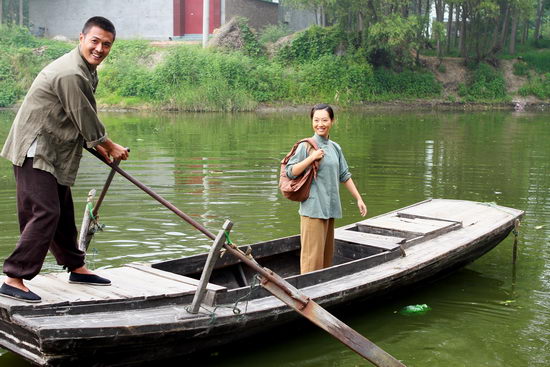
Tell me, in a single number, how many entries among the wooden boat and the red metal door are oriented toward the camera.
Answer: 1

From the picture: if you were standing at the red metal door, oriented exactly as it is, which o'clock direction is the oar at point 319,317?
The oar is roughly at 12 o'clock from the red metal door.

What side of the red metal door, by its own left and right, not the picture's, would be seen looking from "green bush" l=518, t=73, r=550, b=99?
left

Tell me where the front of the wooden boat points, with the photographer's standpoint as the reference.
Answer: facing away from the viewer and to the right of the viewer

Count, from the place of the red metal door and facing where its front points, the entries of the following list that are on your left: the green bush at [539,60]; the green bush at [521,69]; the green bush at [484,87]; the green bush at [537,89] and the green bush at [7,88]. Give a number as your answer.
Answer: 4

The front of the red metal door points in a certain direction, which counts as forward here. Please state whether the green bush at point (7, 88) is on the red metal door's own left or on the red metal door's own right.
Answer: on the red metal door's own right

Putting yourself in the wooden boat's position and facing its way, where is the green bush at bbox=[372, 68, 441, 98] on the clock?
The green bush is roughly at 11 o'clock from the wooden boat.

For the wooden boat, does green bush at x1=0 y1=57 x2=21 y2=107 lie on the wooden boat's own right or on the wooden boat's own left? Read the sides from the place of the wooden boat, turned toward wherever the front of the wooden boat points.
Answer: on the wooden boat's own left

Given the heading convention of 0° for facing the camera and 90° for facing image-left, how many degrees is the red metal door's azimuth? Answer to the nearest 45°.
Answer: approximately 0°

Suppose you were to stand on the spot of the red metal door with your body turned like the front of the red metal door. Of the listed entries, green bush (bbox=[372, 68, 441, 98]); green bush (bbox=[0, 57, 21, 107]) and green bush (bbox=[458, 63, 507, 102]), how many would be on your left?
2

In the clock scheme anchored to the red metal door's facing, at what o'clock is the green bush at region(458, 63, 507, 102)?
The green bush is roughly at 9 o'clock from the red metal door.

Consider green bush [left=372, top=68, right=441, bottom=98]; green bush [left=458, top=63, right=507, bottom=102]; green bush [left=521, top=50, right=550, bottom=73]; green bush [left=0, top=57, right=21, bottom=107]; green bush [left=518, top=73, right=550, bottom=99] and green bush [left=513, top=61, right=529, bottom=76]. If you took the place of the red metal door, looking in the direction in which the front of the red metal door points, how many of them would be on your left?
5
